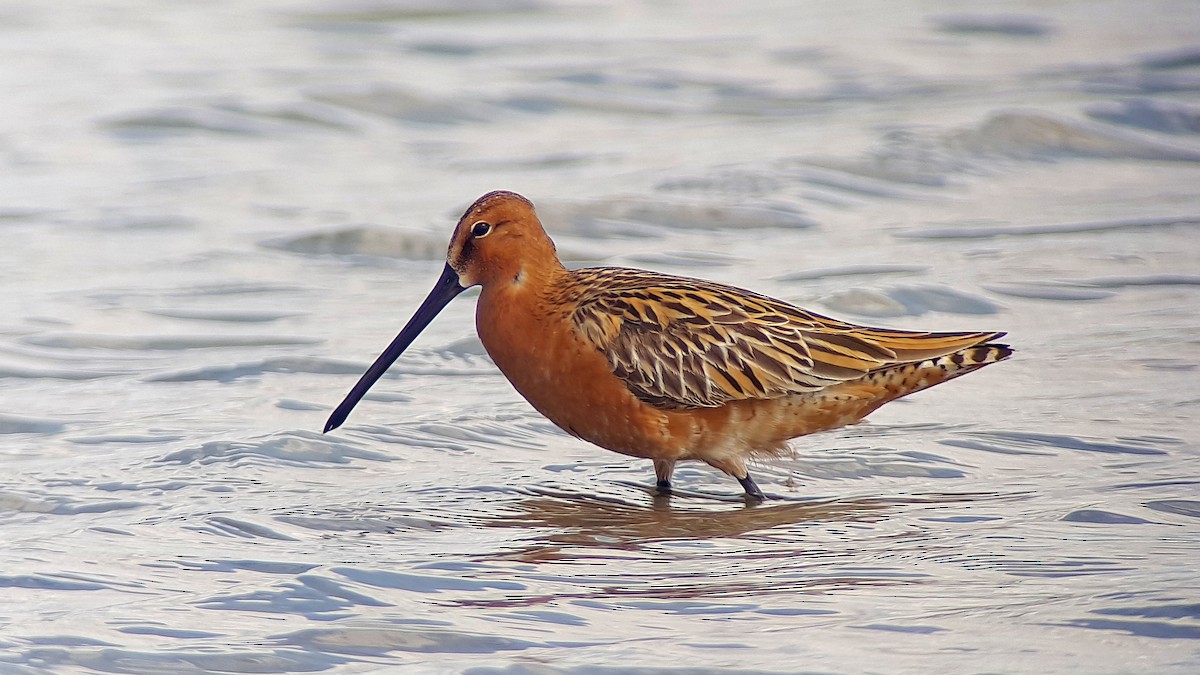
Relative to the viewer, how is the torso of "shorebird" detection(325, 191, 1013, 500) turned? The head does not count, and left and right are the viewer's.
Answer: facing to the left of the viewer
